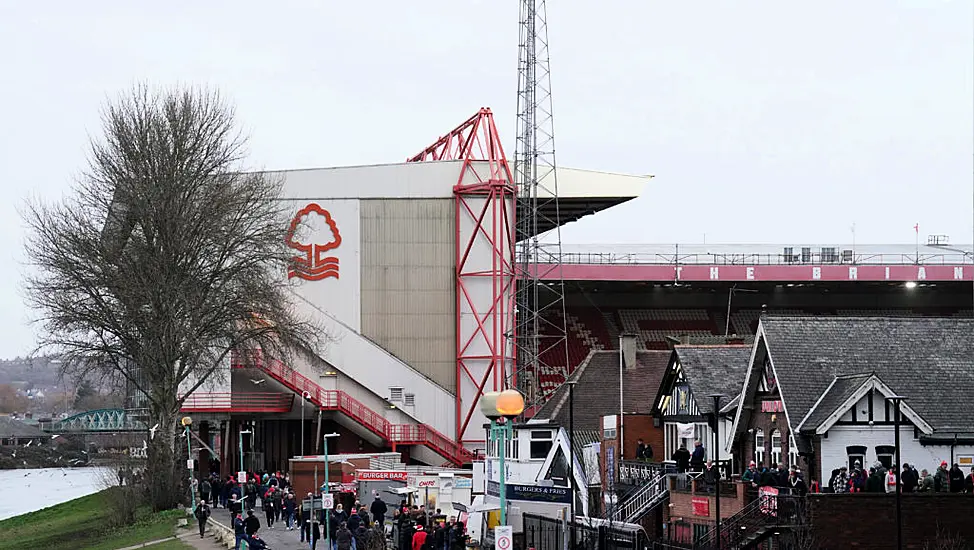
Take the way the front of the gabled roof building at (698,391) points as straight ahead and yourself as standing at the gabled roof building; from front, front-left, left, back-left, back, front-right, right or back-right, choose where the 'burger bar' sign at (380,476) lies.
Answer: front-right

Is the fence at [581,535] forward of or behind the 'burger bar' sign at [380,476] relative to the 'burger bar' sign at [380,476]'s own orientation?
forward

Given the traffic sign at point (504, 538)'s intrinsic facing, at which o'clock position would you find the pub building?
The pub building is roughly at 7 o'clock from the traffic sign.

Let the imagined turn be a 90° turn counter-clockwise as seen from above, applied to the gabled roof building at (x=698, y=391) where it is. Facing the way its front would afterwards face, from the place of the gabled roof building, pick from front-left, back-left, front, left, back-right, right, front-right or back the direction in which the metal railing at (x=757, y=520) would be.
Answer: front-right

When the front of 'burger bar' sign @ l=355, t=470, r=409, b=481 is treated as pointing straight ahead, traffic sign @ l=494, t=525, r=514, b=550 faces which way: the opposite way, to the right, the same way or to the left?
the same way

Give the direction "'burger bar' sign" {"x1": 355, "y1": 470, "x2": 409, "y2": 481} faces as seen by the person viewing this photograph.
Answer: facing the viewer

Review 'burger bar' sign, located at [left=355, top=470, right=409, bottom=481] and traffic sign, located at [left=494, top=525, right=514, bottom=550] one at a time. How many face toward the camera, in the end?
2

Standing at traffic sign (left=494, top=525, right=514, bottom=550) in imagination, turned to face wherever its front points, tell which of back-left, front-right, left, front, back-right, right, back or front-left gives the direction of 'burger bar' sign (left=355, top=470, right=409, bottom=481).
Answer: back

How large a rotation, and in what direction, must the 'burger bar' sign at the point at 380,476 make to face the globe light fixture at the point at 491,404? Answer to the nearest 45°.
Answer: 0° — it already faces it

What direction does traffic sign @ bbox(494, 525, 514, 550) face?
toward the camera
